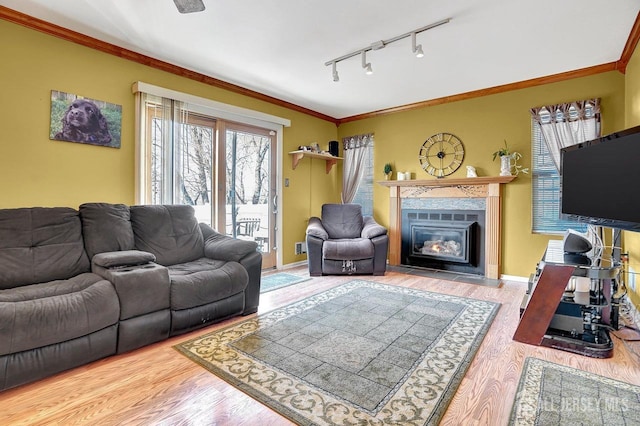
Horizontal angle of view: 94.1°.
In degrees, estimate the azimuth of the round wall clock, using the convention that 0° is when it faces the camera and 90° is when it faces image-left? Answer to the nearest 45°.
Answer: approximately 0°

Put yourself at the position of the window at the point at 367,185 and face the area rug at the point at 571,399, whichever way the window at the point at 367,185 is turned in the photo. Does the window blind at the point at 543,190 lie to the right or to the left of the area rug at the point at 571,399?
left

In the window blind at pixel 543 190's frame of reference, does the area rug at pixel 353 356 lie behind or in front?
in front

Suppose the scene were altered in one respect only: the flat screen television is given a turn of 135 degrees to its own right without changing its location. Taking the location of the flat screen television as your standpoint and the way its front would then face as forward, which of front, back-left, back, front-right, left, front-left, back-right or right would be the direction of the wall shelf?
left

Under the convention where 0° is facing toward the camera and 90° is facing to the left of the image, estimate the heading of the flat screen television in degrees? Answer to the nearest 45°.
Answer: approximately 45°

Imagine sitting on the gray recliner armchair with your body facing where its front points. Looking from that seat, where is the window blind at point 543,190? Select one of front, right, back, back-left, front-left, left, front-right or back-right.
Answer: left

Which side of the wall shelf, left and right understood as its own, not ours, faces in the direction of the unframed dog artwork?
right

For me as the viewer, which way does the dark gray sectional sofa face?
facing the viewer and to the right of the viewer

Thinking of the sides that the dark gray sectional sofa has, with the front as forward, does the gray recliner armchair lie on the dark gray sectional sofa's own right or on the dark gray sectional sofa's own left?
on the dark gray sectional sofa's own left

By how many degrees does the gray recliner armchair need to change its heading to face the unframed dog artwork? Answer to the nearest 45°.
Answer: approximately 45° to its right

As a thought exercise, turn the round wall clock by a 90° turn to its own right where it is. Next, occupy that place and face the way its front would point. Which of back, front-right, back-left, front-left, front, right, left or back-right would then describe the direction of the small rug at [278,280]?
front-left

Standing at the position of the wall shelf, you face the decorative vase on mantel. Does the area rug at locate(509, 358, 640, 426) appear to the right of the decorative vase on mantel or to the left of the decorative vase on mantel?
right

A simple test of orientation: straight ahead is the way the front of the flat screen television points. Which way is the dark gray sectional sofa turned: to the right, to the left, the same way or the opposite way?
the opposite way
